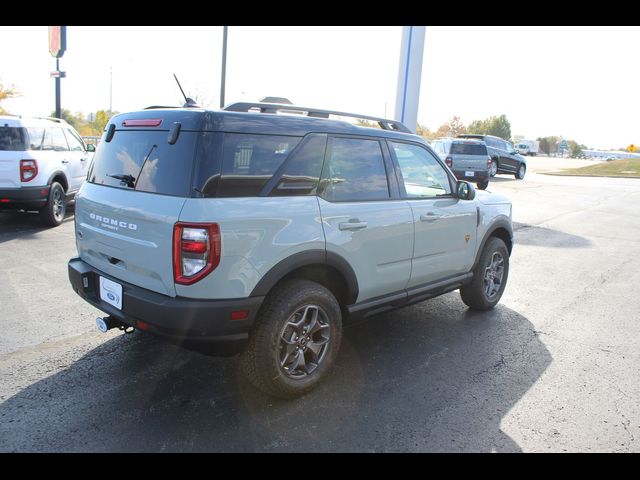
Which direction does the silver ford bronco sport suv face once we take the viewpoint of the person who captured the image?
facing away from the viewer and to the right of the viewer

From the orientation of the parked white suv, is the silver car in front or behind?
in front

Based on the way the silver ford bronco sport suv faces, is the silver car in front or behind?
in front

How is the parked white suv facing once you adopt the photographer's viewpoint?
facing away from the viewer and to the right of the viewer

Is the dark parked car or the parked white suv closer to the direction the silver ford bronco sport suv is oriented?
the dark parked car

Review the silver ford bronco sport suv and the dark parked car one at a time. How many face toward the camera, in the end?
0

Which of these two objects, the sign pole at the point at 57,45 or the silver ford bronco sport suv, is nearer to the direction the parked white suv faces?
the sign pole

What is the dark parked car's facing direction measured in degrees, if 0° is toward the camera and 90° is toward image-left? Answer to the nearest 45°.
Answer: approximately 225°

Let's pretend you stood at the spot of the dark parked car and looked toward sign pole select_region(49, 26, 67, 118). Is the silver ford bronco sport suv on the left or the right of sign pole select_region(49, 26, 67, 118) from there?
left

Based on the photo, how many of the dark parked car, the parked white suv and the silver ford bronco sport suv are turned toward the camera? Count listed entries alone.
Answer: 0
